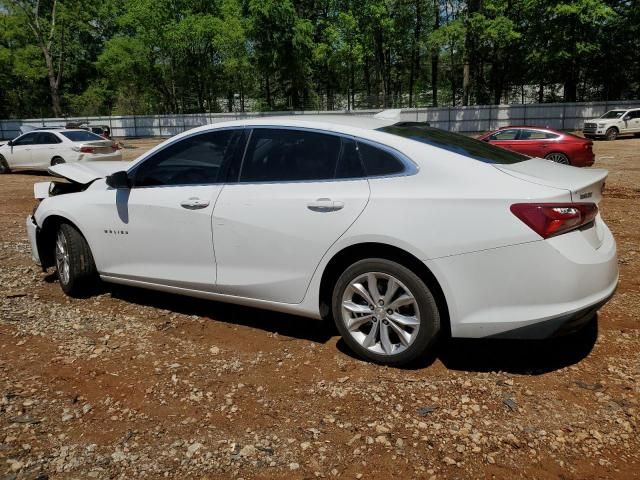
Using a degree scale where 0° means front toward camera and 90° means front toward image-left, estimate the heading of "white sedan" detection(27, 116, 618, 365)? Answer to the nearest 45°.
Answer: approximately 135°

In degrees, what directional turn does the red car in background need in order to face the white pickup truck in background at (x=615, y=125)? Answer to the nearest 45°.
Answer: approximately 90° to its right

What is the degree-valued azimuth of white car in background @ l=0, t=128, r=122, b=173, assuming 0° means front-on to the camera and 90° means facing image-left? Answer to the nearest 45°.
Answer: approximately 135°

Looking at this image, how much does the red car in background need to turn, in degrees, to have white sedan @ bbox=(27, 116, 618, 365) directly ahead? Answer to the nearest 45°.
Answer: approximately 90° to its left

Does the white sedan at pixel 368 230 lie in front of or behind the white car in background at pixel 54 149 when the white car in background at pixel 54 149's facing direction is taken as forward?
behind

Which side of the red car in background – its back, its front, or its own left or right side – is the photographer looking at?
left

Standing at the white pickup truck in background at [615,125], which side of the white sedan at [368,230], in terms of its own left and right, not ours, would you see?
right
